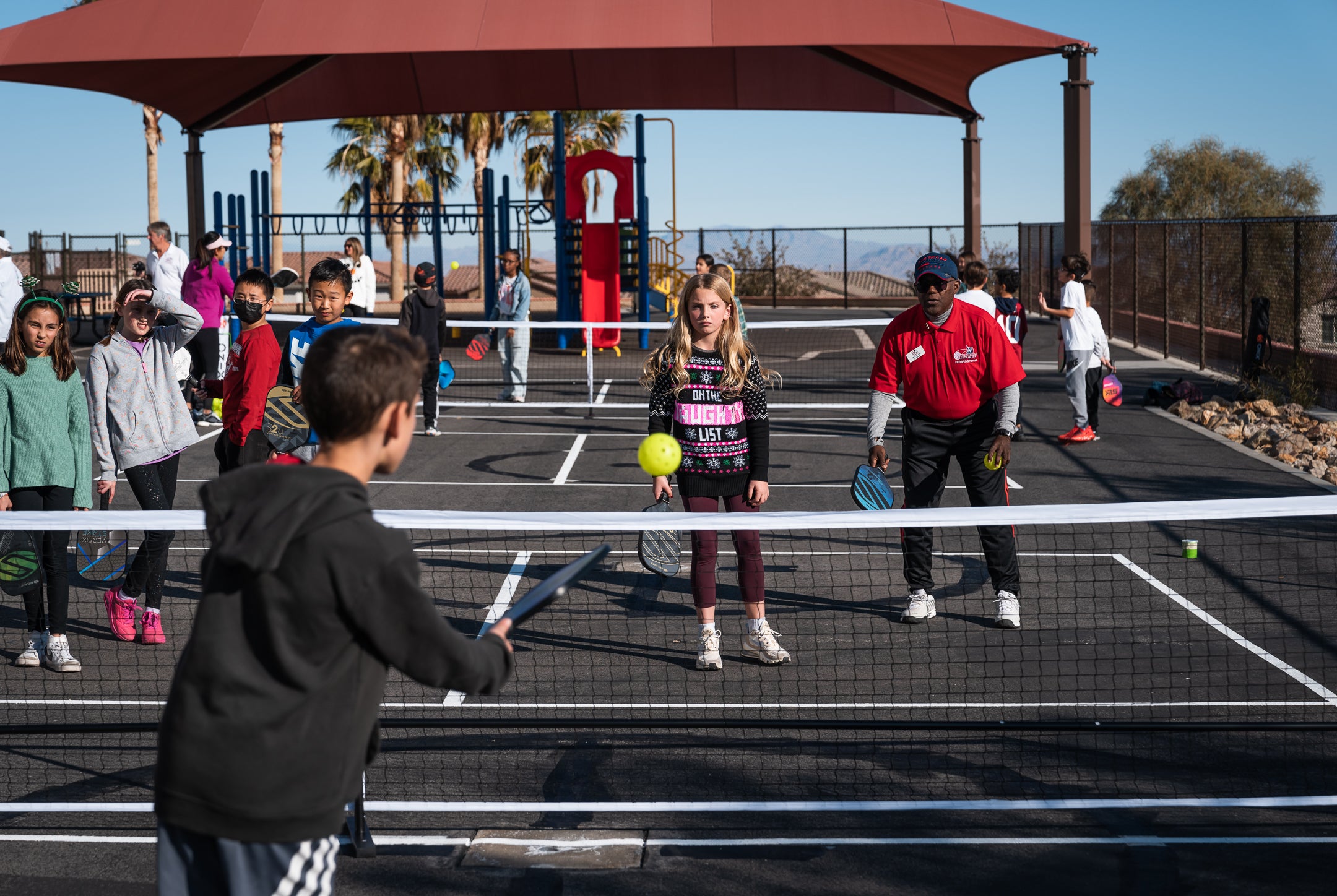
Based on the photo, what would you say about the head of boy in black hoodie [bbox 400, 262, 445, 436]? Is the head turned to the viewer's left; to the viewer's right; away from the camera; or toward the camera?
away from the camera

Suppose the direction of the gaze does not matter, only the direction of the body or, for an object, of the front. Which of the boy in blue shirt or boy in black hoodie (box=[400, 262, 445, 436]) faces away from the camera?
the boy in black hoodie

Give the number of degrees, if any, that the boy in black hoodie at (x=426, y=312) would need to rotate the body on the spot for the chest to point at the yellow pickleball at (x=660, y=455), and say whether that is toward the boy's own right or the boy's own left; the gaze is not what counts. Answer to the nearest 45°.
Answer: approximately 180°

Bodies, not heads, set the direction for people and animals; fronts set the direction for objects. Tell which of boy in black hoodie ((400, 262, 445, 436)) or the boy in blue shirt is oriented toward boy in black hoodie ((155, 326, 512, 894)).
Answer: the boy in blue shirt

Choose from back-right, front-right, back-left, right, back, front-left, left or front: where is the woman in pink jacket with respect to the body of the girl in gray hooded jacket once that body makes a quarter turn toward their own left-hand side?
front-left

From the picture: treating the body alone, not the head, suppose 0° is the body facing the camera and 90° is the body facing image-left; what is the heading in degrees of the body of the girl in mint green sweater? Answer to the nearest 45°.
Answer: approximately 0°

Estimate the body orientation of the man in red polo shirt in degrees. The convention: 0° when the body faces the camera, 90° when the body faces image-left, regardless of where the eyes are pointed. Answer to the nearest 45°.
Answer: approximately 0°

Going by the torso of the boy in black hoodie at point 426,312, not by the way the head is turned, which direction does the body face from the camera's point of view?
away from the camera

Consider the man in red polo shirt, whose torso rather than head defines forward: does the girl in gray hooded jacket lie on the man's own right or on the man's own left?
on the man's own right

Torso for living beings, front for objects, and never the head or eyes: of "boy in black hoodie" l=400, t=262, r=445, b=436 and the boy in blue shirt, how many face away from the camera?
1
